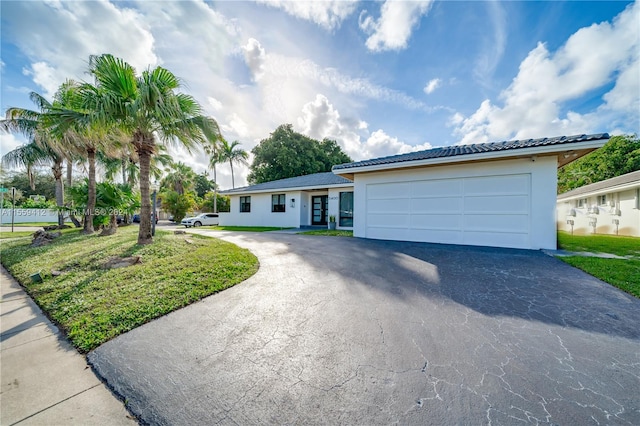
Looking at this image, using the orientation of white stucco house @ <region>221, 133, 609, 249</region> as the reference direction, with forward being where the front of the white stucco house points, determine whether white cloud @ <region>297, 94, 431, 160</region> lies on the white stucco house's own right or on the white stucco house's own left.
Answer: on the white stucco house's own right

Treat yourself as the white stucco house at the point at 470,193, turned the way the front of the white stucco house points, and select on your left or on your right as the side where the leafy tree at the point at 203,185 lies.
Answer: on your right

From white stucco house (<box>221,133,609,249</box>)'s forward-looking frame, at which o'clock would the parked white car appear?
The parked white car is roughly at 2 o'clock from the white stucco house.

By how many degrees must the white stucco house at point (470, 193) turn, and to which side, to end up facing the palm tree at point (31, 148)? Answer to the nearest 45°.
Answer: approximately 45° to its right

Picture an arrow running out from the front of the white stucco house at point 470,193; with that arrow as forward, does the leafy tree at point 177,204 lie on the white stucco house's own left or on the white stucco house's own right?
on the white stucco house's own right

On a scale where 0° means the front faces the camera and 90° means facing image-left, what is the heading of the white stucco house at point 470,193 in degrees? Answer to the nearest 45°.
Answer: approximately 45°
